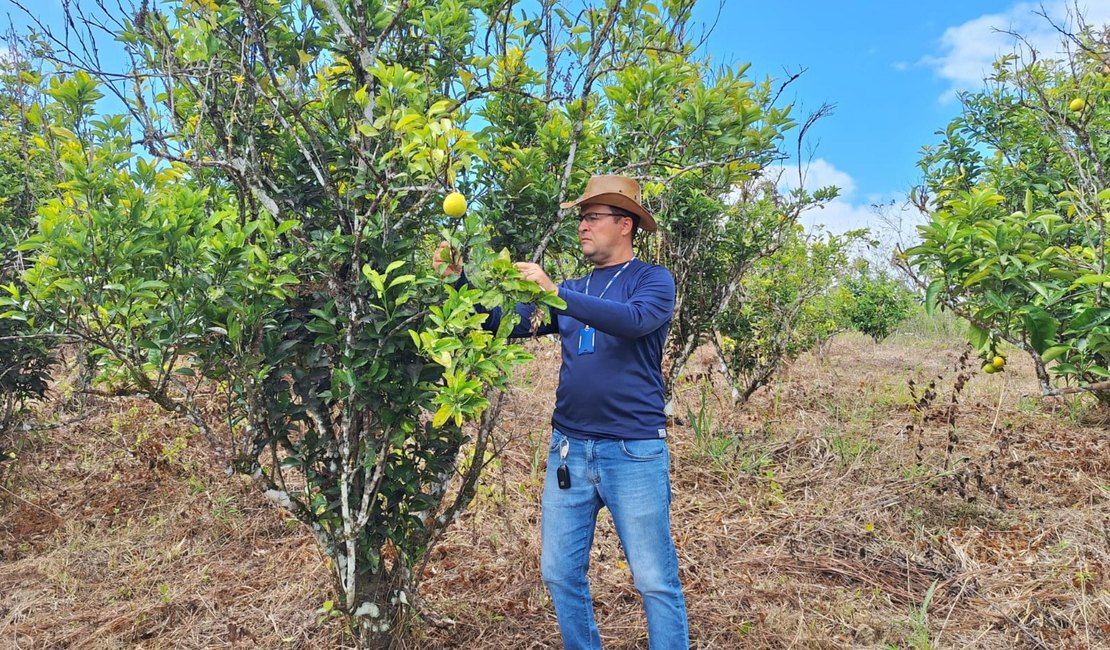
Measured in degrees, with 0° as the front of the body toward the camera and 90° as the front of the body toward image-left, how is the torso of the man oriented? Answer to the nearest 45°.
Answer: approximately 45°

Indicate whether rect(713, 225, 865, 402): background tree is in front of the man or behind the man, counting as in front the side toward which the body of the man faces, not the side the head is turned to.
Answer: behind

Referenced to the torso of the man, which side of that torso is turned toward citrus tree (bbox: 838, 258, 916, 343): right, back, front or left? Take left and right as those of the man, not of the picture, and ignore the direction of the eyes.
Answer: back

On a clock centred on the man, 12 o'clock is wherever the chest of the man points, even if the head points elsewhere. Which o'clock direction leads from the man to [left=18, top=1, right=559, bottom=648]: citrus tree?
The citrus tree is roughly at 1 o'clock from the man.

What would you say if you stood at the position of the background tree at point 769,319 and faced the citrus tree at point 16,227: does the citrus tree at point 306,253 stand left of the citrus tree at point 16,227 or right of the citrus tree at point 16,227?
left

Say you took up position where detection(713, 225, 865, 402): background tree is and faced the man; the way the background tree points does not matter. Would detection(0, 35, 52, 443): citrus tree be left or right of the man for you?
right

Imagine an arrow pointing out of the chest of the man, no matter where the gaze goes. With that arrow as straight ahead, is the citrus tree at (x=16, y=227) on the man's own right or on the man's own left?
on the man's own right
